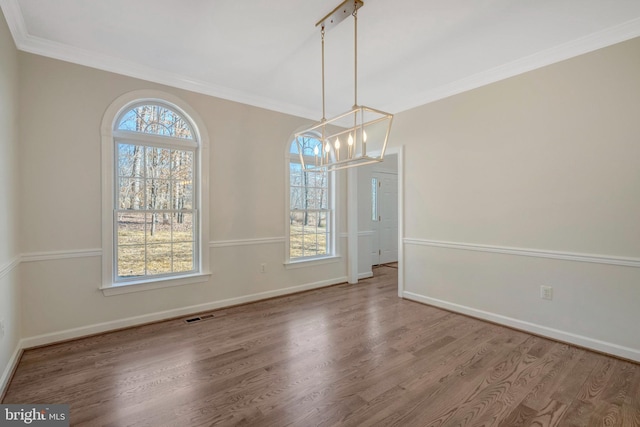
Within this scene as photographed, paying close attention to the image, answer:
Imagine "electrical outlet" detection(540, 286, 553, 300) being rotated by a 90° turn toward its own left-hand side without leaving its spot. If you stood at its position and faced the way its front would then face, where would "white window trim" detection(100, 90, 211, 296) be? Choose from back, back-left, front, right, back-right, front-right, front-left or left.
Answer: back-right

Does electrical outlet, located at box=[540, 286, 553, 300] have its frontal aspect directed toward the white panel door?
no

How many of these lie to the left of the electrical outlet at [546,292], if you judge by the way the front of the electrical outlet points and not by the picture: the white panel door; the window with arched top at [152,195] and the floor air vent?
0

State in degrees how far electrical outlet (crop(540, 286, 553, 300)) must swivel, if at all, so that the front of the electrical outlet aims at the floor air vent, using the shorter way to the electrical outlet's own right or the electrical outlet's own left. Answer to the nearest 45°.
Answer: approximately 45° to the electrical outlet's own right

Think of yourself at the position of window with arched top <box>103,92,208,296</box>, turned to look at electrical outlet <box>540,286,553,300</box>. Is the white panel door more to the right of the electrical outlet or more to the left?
left

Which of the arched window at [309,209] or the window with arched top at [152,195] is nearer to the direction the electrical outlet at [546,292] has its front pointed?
the window with arched top

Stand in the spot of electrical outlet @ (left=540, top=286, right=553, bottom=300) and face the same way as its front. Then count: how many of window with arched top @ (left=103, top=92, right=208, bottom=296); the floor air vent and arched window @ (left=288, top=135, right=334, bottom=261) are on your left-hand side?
0

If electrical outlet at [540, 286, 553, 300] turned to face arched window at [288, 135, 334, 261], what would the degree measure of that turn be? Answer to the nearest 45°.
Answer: approximately 90° to its right
